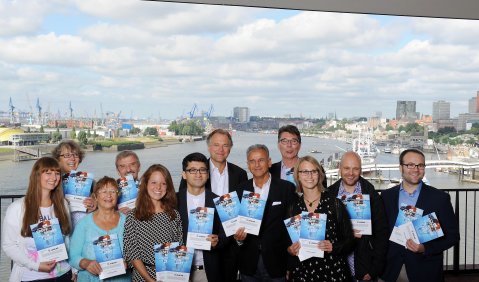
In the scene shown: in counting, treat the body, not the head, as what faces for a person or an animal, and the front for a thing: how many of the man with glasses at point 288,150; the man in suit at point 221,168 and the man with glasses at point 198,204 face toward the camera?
3

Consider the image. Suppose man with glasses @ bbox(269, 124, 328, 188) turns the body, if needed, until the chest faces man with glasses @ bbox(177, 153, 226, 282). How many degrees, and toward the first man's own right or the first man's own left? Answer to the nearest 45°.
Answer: approximately 45° to the first man's own right

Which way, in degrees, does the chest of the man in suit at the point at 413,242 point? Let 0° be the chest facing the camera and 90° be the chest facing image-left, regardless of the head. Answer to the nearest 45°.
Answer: approximately 0°

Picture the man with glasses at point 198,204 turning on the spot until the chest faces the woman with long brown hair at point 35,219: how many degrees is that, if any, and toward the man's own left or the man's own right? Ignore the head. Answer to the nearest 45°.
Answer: approximately 90° to the man's own right

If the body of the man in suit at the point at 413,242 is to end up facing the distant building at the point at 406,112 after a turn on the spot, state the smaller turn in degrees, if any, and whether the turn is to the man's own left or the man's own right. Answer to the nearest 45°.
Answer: approximately 180°

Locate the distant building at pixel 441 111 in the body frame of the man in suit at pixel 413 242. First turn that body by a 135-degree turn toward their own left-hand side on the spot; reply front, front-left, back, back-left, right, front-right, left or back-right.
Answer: front-left

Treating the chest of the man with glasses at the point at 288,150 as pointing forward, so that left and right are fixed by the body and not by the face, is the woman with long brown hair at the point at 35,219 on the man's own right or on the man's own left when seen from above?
on the man's own right

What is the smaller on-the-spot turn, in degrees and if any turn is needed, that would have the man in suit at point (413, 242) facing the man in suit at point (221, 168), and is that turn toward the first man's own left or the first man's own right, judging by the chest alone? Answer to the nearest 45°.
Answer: approximately 90° to the first man's own right
